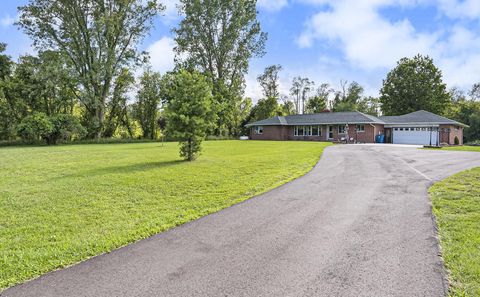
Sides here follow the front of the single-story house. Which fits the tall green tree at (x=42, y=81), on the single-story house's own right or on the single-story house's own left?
on the single-story house's own right

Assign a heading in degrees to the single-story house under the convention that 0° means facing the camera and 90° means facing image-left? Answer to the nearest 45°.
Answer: approximately 0°

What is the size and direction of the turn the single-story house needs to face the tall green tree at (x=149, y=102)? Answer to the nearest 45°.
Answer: approximately 90° to its right

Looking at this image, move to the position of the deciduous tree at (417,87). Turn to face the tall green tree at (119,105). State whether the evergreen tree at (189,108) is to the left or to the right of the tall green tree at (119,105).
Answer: left

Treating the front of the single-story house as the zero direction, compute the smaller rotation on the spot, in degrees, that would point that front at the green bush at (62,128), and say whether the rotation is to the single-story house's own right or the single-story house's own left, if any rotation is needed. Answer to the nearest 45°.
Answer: approximately 45° to the single-story house's own right

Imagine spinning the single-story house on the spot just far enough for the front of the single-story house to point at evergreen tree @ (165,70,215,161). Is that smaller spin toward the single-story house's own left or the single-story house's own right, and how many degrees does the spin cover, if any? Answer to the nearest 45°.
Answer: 0° — it already faces it

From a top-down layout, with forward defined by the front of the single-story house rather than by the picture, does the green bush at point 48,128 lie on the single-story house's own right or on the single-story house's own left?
on the single-story house's own right

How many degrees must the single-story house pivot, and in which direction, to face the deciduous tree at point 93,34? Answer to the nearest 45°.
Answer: approximately 45° to its right

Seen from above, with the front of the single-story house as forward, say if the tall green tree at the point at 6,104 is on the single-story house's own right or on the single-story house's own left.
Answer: on the single-story house's own right

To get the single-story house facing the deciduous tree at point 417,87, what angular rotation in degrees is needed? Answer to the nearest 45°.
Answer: approximately 135° to its left

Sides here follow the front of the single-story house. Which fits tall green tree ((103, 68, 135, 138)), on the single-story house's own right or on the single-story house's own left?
on the single-story house's own right
